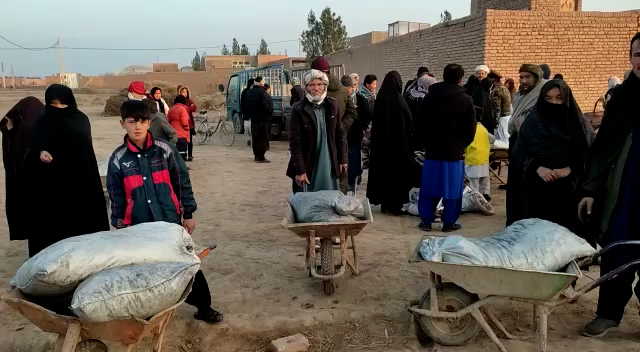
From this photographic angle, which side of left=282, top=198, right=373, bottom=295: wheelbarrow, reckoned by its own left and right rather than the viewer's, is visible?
front

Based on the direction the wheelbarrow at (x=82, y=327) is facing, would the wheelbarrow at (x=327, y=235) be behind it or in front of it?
behind

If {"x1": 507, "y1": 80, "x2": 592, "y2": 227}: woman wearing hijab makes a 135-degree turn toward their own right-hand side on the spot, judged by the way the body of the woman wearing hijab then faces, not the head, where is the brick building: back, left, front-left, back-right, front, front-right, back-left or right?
front-right

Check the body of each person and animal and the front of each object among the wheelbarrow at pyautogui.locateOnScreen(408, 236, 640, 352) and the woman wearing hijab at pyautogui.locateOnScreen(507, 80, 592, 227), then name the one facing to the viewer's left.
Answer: the wheelbarrow

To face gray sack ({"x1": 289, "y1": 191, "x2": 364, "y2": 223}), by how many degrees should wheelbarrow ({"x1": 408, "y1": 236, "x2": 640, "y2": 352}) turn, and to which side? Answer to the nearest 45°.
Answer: approximately 45° to its right

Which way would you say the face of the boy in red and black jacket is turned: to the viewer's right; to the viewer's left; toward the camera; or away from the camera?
toward the camera

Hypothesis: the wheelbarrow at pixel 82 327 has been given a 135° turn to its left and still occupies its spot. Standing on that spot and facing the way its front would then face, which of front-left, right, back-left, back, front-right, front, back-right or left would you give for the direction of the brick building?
front-left

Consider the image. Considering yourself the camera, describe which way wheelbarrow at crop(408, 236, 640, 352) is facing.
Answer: facing to the left of the viewer

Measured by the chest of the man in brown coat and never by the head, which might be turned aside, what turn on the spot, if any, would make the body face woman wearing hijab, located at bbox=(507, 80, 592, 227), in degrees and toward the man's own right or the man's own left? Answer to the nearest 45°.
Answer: approximately 45° to the man's own left

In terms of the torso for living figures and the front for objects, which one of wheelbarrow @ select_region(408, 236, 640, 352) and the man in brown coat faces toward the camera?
the man in brown coat

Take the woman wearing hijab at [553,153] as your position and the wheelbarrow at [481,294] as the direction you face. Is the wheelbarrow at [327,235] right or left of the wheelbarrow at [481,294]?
right

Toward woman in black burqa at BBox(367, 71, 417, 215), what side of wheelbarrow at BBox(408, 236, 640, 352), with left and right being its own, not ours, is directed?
right

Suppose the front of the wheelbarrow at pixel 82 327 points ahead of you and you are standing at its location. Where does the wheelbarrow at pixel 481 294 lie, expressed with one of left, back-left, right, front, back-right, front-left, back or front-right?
back-left

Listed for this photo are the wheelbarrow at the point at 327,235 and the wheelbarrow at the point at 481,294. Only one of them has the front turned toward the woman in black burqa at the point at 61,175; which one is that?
the wheelbarrow at the point at 481,294

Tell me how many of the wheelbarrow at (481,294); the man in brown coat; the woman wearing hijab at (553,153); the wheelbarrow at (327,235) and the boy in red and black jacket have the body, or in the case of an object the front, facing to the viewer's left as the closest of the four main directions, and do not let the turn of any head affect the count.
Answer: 1

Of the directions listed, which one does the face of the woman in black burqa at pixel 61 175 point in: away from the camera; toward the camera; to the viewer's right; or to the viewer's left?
toward the camera

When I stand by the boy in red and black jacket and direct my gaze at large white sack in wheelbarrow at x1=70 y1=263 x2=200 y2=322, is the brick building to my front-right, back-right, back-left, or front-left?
back-left

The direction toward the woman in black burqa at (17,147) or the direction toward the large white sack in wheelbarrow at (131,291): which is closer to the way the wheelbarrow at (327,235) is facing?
the large white sack in wheelbarrow

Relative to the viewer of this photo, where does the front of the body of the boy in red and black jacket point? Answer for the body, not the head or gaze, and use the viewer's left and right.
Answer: facing the viewer
